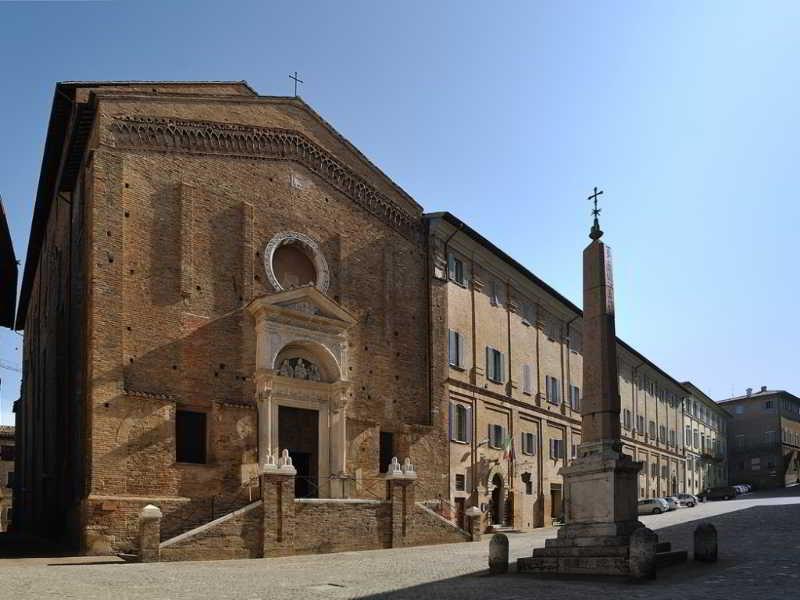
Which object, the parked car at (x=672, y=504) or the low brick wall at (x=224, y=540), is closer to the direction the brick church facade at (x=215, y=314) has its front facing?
the low brick wall

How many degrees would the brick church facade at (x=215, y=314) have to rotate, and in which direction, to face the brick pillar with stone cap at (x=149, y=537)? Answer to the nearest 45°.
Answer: approximately 45° to its right

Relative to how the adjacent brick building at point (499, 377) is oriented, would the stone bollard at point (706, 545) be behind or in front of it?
in front

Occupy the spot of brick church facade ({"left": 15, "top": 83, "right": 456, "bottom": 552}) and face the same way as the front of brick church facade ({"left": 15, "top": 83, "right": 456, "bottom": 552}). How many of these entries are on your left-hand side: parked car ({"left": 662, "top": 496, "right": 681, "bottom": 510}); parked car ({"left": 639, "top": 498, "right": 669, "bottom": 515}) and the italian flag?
3

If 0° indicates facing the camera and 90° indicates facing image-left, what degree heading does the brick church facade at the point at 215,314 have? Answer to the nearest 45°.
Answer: approximately 315°

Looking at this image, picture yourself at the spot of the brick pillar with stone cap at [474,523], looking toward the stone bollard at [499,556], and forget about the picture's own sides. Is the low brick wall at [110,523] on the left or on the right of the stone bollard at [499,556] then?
right
